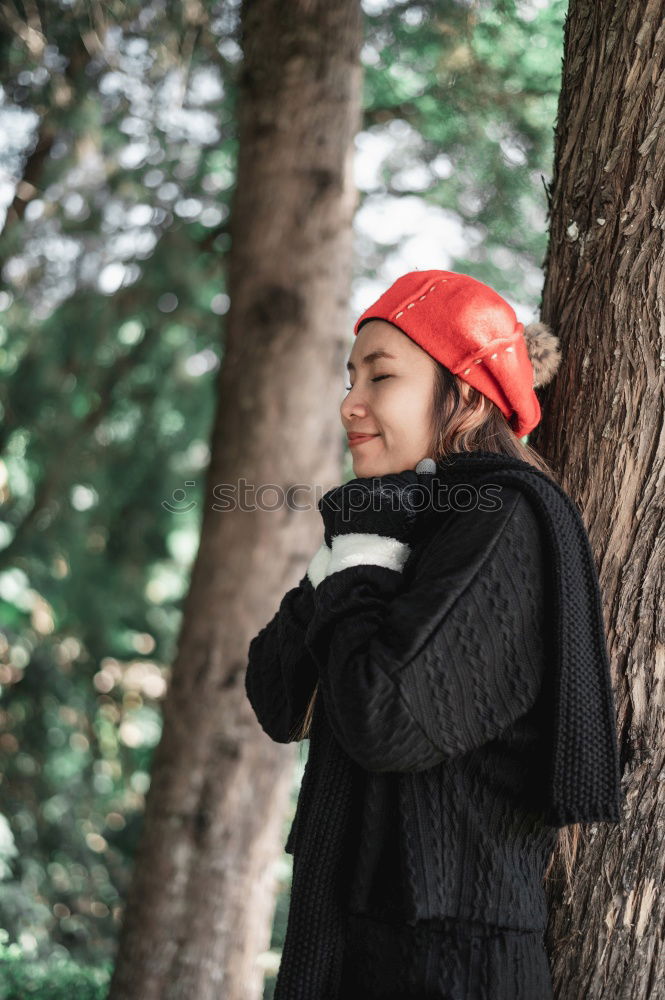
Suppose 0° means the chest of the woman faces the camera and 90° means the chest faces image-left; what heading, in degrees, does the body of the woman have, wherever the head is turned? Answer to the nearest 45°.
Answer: approximately 90°
